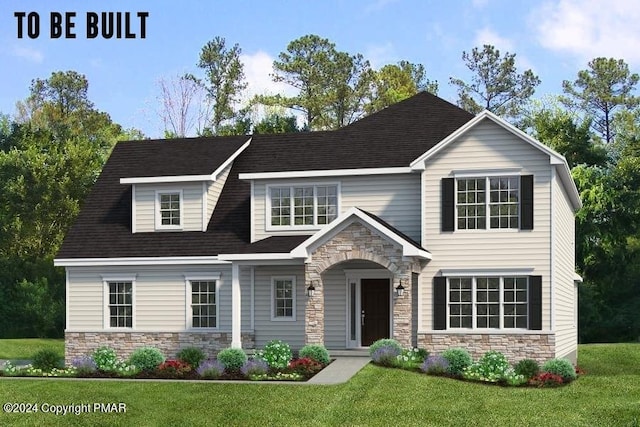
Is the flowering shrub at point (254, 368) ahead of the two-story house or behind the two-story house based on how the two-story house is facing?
ahead

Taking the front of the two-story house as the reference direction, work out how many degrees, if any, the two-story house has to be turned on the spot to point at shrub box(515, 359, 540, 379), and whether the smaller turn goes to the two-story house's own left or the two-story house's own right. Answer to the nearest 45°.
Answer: approximately 45° to the two-story house's own left

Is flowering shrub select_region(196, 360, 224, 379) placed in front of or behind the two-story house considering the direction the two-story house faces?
in front

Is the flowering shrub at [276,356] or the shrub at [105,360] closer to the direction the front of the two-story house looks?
the flowering shrub

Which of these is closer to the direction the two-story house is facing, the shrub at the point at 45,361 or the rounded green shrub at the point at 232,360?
the rounded green shrub

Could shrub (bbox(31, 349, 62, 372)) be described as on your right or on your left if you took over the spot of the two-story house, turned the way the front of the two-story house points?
on your right

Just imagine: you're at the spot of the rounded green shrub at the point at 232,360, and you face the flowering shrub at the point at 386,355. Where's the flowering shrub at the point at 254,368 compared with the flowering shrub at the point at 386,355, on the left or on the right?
right

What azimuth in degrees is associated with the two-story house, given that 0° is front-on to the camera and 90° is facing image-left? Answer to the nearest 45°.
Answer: approximately 0°

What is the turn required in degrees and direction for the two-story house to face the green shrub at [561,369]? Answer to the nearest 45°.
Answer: approximately 45° to its left
